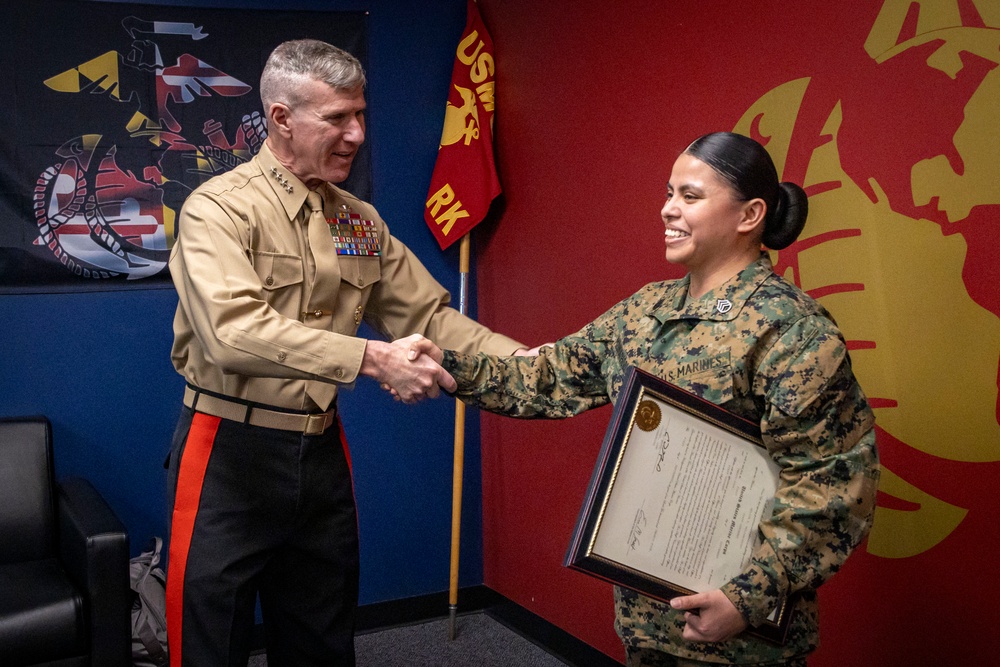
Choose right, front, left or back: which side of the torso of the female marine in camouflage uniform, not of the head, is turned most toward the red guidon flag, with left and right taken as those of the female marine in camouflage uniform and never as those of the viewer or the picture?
right

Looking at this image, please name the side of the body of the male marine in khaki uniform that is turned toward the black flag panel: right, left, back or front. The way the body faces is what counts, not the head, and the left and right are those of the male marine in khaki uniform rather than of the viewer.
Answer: back

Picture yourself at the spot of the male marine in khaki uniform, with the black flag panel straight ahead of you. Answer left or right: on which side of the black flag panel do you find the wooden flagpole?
right

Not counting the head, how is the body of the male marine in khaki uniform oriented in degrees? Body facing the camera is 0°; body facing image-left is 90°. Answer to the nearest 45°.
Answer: approximately 315°

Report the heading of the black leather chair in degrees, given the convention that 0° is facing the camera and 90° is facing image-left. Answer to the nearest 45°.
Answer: approximately 315°

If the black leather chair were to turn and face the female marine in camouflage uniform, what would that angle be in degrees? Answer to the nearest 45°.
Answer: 0° — it already faces them
